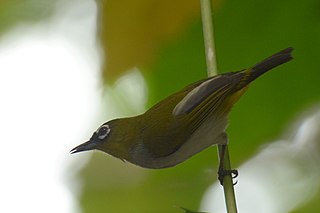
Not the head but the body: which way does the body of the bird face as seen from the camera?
to the viewer's left
